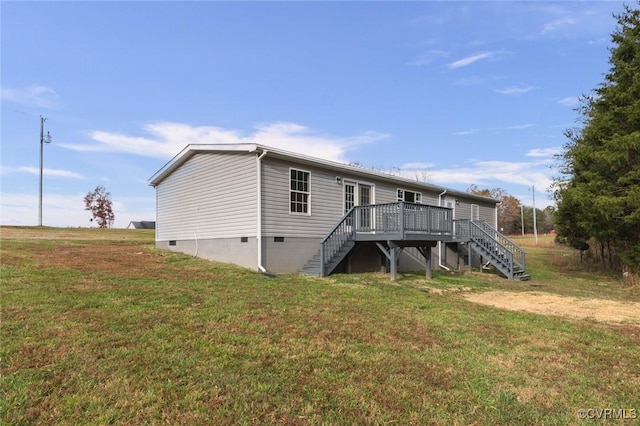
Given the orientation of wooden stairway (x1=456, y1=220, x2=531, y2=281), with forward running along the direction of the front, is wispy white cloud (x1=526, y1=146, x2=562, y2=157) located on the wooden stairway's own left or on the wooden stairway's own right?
on the wooden stairway's own left

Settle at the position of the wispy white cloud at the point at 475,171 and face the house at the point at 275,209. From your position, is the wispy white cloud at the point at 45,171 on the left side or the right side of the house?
right

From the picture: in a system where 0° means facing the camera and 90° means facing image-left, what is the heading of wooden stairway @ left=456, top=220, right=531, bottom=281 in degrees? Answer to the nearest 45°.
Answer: approximately 315°

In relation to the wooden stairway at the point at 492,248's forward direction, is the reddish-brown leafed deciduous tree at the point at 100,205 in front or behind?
behind

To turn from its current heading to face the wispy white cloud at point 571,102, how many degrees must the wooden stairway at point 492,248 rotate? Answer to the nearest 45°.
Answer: approximately 90° to its left

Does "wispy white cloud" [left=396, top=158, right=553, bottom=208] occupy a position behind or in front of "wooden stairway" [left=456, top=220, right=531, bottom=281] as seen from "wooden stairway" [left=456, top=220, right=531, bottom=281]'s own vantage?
behind
